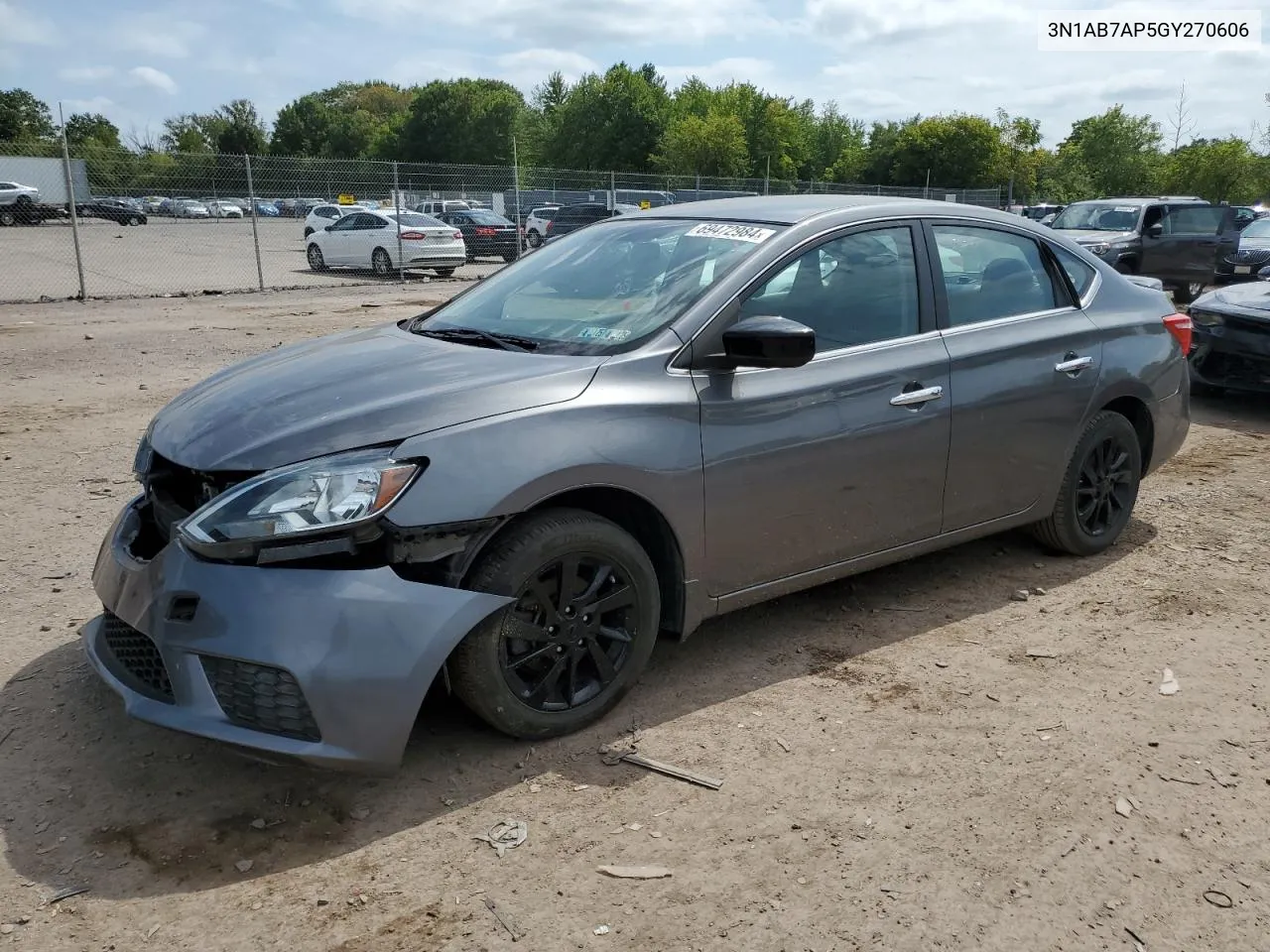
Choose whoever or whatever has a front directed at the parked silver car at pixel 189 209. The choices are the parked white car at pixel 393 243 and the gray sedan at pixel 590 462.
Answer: the parked white car at pixel 393 243

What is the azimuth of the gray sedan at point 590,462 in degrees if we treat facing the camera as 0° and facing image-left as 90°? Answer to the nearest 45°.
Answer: approximately 45°

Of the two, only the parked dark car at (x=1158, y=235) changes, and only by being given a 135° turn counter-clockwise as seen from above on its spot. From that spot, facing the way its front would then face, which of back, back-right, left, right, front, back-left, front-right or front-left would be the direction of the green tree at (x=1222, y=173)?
left

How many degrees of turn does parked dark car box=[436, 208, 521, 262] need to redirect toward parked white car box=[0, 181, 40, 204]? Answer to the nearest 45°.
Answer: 0° — it already faces it

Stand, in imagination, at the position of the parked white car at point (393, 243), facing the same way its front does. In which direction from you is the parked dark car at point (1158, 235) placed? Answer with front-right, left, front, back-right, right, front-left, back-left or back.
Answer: back

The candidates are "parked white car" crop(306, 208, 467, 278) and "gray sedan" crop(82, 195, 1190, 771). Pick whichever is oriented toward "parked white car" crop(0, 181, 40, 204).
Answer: "parked white car" crop(306, 208, 467, 278)

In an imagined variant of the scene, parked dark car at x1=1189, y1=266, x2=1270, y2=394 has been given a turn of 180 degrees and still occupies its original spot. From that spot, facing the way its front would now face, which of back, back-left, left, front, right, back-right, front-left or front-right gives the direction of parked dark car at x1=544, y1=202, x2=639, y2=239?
left

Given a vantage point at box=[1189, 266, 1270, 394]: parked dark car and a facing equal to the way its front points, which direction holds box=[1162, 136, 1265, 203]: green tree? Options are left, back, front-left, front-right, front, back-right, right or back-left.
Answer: back-right

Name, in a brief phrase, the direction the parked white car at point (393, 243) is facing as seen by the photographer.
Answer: facing away from the viewer and to the left of the viewer

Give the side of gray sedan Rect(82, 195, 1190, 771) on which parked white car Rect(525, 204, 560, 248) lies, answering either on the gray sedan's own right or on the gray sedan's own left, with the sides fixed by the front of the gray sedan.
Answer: on the gray sedan's own right

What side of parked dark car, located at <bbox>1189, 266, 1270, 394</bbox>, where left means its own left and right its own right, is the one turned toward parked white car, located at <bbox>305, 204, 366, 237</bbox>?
right

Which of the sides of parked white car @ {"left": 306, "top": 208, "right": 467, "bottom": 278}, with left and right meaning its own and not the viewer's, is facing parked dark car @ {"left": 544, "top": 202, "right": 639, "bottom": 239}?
right

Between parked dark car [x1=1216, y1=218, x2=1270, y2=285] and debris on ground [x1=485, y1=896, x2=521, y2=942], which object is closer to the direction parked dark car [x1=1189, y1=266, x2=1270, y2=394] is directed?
the debris on ground
